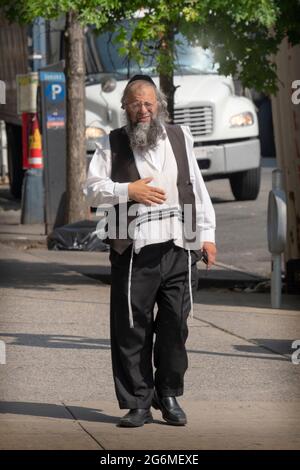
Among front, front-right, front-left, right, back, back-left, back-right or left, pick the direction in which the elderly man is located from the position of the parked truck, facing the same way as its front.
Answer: front-right

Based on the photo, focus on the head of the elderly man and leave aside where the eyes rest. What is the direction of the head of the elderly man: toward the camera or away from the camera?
toward the camera

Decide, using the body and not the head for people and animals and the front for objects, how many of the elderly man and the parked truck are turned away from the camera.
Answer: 0

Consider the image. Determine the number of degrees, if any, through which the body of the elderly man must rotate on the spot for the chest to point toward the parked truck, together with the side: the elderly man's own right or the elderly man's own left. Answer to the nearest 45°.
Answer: approximately 180°

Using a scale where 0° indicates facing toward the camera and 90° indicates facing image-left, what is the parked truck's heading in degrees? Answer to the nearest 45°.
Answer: approximately 315°

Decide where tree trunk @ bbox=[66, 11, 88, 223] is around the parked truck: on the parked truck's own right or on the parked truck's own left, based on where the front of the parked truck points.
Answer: on the parked truck's own right

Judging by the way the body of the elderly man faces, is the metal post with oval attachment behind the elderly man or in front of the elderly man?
behind

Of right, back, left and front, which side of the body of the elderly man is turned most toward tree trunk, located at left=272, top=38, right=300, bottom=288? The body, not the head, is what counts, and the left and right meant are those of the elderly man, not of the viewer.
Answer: back

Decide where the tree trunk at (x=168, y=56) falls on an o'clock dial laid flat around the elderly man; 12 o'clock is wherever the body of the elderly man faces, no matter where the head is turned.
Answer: The tree trunk is roughly at 6 o'clock from the elderly man.

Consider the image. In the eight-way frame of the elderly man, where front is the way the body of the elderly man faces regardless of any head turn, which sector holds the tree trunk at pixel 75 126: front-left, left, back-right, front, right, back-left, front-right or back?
back

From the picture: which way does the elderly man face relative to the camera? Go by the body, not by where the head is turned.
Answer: toward the camera
